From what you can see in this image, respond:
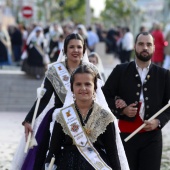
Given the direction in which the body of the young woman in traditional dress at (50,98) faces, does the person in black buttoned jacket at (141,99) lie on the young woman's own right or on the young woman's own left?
on the young woman's own left

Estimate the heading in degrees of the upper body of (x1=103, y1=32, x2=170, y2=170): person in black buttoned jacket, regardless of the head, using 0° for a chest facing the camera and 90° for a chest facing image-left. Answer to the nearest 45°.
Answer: approximately 0°
